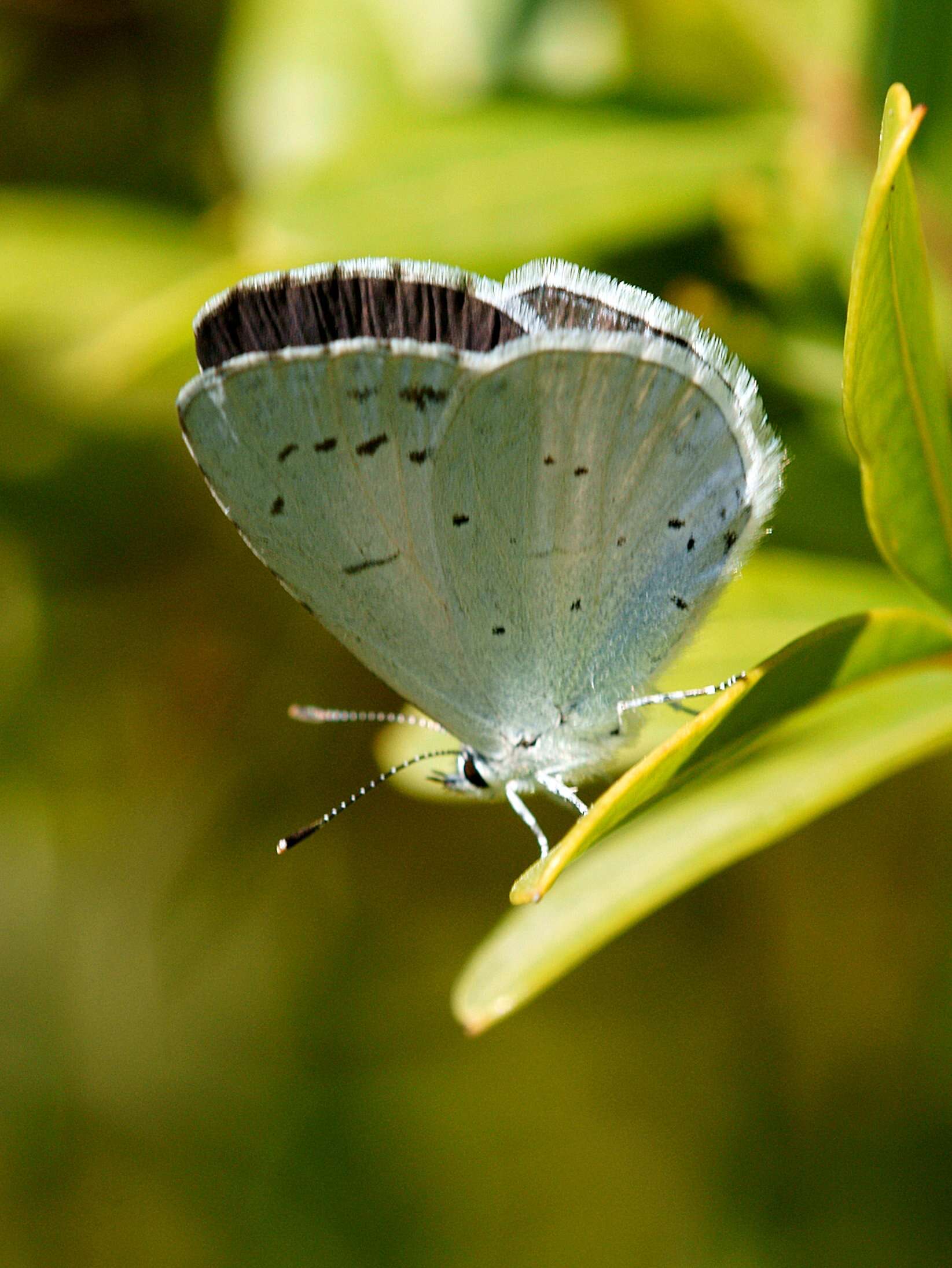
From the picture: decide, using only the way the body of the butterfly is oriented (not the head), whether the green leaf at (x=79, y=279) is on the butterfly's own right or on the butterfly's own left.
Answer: on the butterfly's own right

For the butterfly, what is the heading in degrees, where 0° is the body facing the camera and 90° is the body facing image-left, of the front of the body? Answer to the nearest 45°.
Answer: approximately 90°
